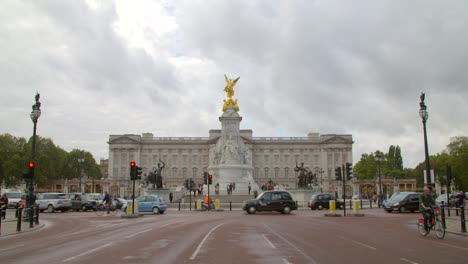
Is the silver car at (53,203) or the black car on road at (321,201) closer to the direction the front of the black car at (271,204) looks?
the silver car

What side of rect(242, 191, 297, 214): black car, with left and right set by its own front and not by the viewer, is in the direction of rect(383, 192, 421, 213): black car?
back

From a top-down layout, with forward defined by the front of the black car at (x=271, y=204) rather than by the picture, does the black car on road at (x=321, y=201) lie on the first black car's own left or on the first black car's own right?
on the first black car's own right

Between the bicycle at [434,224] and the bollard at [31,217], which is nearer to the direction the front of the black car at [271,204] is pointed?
the bollard

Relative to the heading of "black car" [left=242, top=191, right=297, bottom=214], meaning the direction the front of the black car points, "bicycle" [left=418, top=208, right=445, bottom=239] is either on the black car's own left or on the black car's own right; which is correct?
on the black car's own left

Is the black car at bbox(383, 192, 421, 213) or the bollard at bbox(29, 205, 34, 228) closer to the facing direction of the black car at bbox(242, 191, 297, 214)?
the bollard

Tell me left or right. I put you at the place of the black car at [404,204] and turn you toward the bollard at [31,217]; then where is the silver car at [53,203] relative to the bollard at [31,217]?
right

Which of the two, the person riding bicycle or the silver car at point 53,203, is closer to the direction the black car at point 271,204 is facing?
the silver car

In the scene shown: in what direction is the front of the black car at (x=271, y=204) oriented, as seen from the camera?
facing to the left of the viewer

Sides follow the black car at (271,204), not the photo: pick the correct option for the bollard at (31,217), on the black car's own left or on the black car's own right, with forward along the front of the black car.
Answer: on the black car's own left
